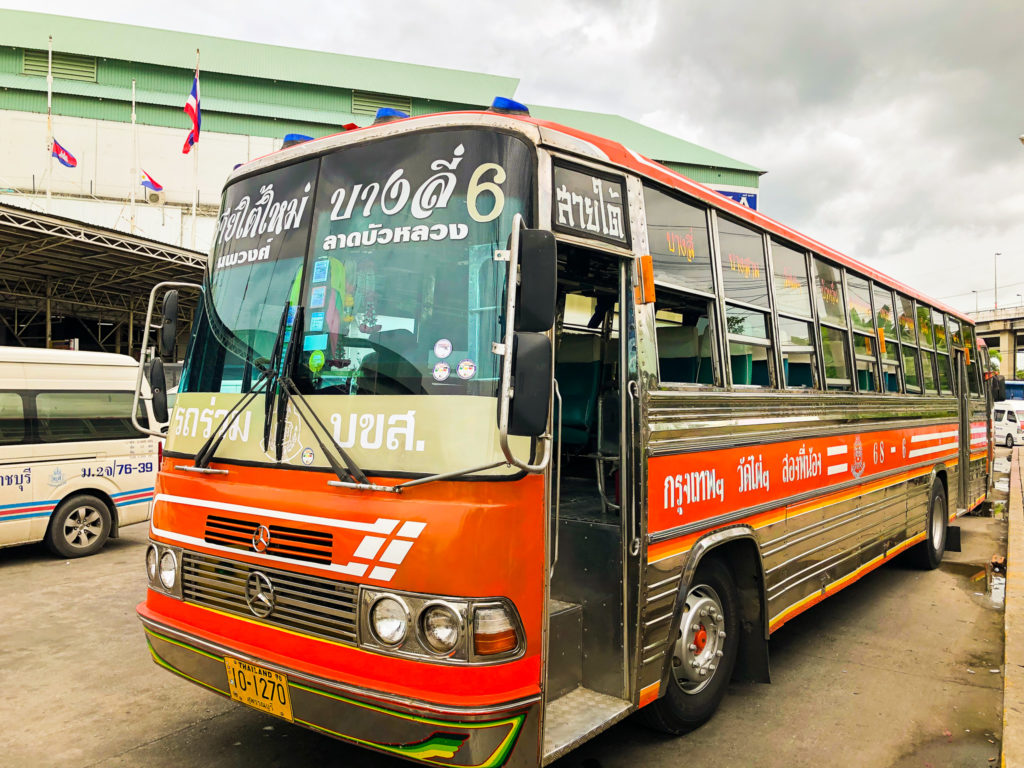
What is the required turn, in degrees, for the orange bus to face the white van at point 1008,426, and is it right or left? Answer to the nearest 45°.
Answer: approximately 180°

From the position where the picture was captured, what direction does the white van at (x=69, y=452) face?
facing to the left of the viewer

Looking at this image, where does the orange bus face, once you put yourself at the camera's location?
facing the viewer and to the left of the viewer

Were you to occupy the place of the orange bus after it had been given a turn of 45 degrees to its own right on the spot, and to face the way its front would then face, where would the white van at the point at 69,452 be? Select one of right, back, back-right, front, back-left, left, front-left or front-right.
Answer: front-right
